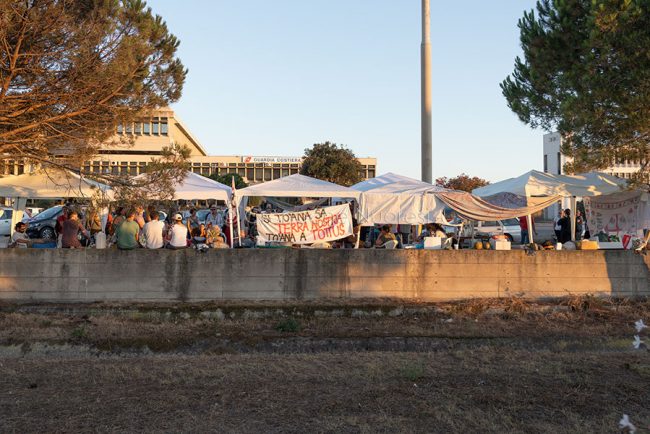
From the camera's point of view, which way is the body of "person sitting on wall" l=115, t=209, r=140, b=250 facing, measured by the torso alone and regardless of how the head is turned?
away from the camera

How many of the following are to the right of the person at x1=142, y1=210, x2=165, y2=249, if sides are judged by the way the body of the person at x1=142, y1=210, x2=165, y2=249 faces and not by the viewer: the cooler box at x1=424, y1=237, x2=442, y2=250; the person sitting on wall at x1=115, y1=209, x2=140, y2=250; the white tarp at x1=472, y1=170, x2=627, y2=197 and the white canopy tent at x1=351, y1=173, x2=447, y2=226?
3

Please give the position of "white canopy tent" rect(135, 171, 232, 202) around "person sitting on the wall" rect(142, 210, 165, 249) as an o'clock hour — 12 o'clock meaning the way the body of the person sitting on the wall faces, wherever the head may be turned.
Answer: The white canopy tent is roughly at 1 o'clock from the person sitting on the wall.

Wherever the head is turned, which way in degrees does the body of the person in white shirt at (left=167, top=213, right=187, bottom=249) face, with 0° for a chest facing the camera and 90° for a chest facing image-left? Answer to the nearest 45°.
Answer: approximately 180°

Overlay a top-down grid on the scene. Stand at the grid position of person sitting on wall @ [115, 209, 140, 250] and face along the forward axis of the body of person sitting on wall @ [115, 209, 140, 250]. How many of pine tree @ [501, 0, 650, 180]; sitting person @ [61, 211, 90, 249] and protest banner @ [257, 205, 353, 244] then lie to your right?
2

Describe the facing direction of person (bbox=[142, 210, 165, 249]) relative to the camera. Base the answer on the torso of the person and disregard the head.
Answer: away from the camera

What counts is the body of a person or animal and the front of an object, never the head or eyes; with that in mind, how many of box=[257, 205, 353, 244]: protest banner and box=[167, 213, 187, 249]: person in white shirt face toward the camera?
1

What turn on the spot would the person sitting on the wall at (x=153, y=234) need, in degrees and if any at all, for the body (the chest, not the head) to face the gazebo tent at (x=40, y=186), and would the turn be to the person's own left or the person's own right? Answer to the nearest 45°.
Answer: approximately 45° to the person's own left

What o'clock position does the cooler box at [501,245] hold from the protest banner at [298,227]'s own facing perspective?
The cooler box is roughly at 9 o'clock from the protest banner.

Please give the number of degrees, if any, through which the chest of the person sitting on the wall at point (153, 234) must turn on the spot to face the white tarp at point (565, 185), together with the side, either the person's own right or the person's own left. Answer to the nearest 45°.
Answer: approximately 90° to the person's own right

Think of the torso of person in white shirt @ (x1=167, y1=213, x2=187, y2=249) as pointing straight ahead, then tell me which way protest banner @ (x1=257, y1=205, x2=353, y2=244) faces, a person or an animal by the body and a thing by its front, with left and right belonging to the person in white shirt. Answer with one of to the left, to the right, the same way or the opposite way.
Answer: the opposite way

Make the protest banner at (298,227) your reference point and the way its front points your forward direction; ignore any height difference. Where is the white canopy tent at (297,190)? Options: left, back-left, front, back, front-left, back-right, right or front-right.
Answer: back
